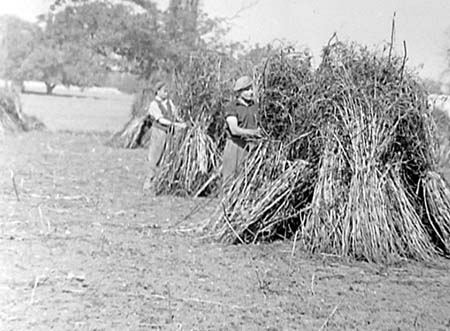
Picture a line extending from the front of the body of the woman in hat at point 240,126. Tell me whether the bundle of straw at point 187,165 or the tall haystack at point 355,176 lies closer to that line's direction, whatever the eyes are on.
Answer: the tall haystack

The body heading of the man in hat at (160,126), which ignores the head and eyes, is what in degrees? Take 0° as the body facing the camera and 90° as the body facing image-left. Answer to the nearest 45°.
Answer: approximately 315°

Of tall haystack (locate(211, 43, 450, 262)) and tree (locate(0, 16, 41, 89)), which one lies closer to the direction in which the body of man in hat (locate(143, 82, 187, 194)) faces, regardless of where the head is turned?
the tall haystack

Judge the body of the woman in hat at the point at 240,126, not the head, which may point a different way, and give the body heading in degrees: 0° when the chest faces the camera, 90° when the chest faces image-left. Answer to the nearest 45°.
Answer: approximately 315°

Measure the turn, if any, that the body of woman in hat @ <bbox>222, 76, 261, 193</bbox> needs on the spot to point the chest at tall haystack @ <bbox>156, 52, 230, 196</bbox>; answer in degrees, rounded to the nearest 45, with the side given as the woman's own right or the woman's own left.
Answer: approximately 135° to the woman's own left

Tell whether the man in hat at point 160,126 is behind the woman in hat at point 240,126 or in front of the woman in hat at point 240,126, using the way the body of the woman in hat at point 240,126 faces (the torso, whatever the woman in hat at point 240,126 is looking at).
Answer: behind
